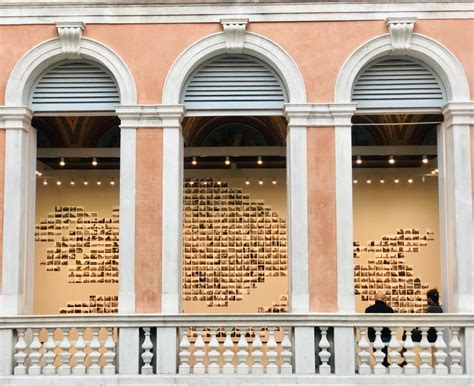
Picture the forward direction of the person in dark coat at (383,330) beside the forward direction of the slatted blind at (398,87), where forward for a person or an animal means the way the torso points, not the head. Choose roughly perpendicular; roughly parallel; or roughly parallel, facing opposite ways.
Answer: roughly parallel, facing opposite ways

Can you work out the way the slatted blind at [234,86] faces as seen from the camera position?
facing the viewer

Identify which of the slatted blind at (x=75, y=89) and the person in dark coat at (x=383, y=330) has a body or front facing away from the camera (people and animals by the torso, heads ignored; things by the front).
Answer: the person in dark coat

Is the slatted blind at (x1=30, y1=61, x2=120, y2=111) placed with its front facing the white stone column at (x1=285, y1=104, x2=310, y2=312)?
no

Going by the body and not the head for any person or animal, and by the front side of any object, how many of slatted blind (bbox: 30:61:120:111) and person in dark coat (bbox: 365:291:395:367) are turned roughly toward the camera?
1

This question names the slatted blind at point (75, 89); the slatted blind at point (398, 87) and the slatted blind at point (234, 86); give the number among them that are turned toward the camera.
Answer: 3

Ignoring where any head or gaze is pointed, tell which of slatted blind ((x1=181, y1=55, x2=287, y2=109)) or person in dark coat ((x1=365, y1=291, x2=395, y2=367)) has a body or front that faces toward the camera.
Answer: the slatted blind

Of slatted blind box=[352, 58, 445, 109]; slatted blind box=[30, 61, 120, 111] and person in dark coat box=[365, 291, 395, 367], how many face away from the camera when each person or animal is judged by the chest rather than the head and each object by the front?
1

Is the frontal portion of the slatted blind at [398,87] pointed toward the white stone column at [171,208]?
no

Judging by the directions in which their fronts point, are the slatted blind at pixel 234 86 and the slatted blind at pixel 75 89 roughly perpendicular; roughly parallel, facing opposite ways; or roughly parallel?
roughly parallel

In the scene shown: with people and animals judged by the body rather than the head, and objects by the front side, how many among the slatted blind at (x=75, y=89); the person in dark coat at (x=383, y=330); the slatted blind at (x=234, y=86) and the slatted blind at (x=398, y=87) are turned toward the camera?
3

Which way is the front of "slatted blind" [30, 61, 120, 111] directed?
toward the camera

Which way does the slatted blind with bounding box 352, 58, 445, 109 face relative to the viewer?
toward the camera

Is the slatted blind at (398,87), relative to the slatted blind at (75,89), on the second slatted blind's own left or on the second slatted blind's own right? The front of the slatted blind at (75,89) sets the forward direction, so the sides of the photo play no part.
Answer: on the second slatted blind's own left

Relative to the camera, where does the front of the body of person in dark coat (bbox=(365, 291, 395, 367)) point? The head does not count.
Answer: away from the camera

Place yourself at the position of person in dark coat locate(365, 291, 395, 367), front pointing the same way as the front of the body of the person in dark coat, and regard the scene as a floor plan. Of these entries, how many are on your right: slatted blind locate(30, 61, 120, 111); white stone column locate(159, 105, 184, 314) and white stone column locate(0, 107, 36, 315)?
0

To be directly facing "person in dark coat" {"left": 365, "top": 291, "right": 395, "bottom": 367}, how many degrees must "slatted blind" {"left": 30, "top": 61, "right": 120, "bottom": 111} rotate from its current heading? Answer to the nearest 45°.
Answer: approximately 90° to its left

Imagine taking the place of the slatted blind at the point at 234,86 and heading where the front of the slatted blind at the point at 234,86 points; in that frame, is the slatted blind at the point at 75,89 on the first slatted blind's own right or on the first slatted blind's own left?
on the first slatted blind's own right
